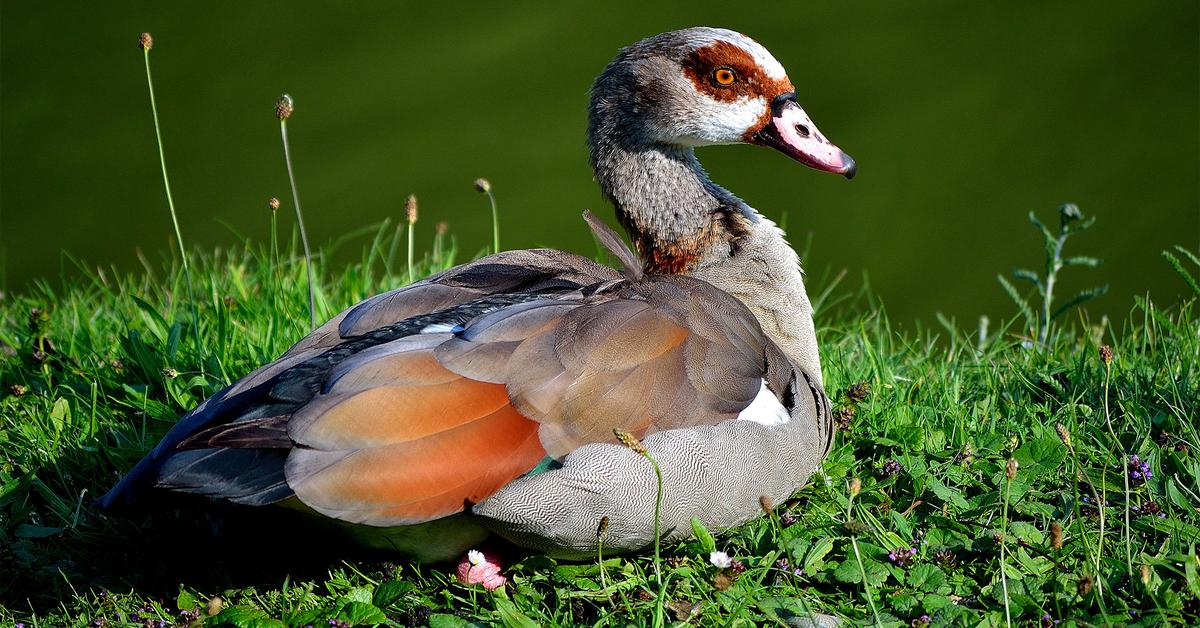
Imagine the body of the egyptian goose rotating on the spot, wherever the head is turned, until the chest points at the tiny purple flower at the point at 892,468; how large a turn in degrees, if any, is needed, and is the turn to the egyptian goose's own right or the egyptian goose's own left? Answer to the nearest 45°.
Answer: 0° — it already faces it

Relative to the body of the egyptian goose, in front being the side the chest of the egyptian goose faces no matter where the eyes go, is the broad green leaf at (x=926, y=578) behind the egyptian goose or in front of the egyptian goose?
in front

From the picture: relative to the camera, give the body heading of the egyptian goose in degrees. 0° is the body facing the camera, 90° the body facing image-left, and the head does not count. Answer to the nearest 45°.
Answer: approximately 270°

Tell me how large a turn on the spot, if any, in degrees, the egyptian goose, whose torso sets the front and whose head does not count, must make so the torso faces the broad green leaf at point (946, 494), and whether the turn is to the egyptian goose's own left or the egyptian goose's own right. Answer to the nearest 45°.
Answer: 0° — it already faces it
